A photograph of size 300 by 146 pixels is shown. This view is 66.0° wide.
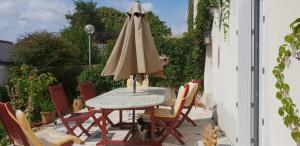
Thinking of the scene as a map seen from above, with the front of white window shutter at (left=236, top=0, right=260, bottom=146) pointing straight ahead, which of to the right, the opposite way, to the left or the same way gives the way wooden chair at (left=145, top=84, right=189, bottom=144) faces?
the same way

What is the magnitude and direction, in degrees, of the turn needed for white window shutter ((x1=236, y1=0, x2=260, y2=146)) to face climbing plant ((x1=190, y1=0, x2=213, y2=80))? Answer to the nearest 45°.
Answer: approximately 90° to its right

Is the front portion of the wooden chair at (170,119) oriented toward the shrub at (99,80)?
no

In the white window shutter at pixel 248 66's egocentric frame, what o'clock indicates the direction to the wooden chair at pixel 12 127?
The wooden chair is roughly at 11 o'clock from the white window shutter.

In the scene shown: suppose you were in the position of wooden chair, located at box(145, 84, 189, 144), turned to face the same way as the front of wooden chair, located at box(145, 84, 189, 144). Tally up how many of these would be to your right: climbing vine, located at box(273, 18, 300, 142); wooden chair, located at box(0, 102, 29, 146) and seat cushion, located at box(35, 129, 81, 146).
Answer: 0

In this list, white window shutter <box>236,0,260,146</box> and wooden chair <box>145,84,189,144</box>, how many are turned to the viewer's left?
2

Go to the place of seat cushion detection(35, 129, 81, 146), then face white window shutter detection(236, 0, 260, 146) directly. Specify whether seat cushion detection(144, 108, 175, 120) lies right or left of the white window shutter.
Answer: left

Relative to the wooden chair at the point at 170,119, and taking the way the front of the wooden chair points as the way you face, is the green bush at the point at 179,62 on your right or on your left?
on your right

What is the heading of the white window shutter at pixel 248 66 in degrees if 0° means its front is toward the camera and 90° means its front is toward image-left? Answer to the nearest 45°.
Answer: approximately 90°

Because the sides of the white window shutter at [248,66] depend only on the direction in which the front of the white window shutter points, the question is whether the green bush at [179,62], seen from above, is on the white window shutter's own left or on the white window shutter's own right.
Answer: on the white window shutter's own right

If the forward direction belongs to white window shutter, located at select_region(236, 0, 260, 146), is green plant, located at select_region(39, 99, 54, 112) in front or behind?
in front

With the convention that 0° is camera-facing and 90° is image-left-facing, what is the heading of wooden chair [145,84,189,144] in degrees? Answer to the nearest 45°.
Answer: approximately 90°

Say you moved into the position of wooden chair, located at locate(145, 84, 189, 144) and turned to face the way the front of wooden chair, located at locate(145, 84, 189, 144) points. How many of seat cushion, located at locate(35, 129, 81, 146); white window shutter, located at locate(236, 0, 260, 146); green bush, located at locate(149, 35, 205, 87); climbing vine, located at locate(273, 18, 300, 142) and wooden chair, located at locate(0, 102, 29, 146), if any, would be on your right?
1

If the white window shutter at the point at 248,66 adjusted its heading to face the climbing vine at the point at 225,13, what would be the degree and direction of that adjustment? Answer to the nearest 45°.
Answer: approximately 90° to its right

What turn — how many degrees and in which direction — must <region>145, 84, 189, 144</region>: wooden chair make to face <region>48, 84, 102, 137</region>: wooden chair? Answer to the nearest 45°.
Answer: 0° — it already faces it
